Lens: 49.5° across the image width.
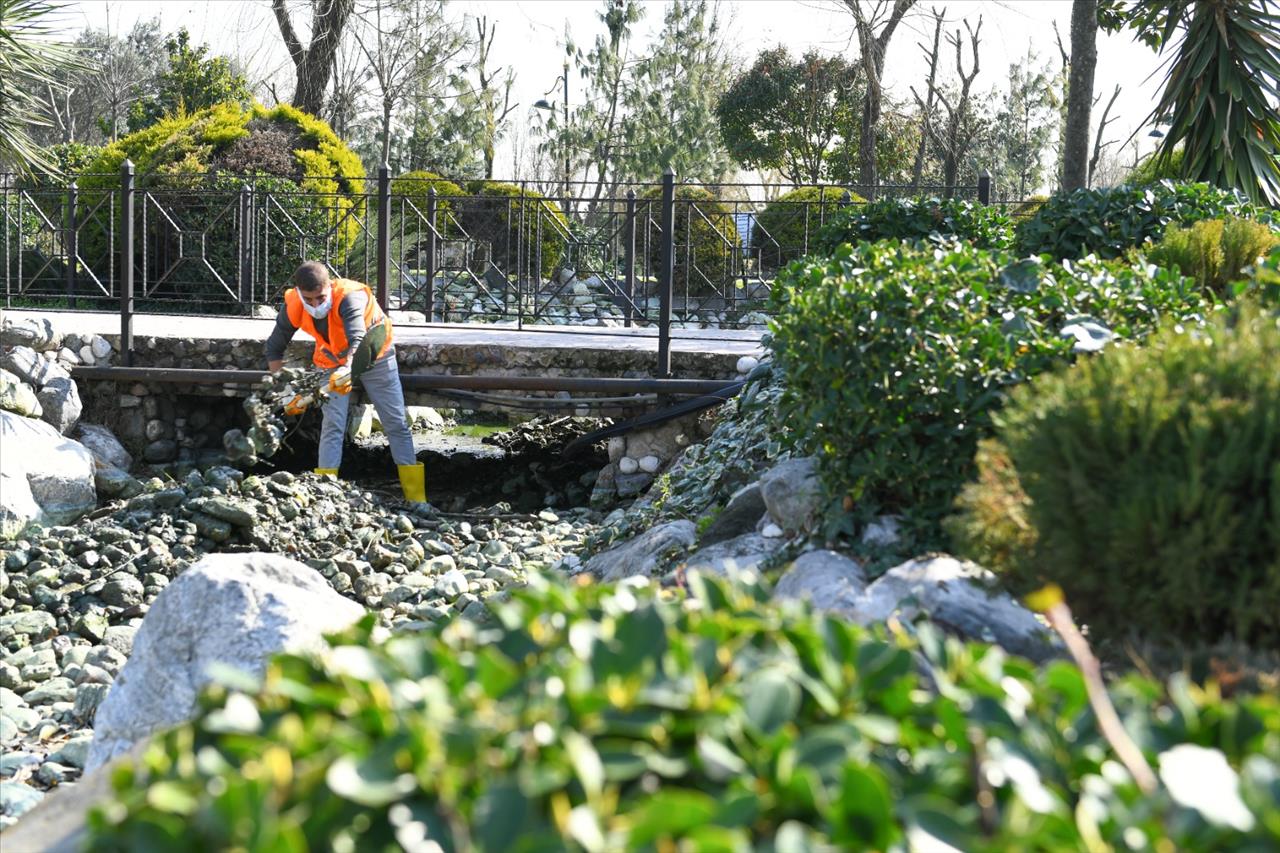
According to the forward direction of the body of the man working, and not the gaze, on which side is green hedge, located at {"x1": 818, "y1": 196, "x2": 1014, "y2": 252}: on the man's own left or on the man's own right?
on the man's own left

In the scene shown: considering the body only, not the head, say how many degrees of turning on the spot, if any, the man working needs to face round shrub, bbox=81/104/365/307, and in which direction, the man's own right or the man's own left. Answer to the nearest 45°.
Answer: approximately 135° to the man's own right

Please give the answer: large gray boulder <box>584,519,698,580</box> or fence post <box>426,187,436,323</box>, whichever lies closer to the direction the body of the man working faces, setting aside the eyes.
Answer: the large gray boulder

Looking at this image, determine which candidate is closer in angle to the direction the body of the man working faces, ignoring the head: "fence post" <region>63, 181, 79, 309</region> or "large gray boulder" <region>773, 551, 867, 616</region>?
the large gray boulder

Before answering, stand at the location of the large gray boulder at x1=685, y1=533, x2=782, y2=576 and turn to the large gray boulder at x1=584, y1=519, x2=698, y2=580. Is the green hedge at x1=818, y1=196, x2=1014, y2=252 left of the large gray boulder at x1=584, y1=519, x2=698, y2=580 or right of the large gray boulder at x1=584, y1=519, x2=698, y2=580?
right

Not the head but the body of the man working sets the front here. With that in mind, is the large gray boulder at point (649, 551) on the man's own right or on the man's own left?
on the man's own left

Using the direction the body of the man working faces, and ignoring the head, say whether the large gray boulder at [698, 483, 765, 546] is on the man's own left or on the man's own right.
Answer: on the man's own left

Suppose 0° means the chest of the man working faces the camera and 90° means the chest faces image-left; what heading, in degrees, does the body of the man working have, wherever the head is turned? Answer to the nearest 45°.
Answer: approximately 45°

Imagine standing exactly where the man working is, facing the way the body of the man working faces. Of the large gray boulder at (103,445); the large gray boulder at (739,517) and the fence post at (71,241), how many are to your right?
2

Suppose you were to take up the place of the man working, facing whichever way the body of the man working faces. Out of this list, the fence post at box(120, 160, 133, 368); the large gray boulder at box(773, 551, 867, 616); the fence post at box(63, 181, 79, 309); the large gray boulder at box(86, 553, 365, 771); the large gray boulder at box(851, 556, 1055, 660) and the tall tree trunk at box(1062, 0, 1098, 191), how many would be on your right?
2

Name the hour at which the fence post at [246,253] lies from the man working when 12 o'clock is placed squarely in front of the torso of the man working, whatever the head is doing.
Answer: The fence post is roughly at 4 o'clock from the man working.

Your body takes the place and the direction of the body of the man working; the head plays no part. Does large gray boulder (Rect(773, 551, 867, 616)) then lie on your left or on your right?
on your left

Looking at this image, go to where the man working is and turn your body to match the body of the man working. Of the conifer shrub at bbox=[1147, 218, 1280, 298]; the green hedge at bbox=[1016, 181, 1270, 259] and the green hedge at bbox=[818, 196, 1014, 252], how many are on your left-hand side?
3

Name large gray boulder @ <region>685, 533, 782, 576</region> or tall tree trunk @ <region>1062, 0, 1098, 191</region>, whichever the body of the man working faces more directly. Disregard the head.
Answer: the large gray boulder

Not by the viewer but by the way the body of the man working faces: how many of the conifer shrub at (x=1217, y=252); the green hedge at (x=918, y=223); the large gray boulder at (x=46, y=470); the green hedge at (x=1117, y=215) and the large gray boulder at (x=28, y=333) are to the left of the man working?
3

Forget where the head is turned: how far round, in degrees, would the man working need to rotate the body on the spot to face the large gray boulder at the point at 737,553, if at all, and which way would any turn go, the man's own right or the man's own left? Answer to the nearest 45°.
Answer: approximately 45° to the man's own left

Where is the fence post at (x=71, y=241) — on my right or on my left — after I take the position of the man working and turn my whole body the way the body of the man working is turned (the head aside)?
on my right
